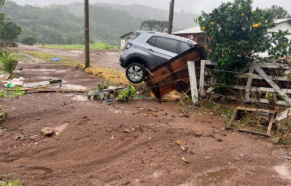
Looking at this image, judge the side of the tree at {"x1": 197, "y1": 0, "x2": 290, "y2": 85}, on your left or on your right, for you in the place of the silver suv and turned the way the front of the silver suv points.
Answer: on your right

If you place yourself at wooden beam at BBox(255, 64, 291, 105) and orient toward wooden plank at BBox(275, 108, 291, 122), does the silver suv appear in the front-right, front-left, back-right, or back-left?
back-right

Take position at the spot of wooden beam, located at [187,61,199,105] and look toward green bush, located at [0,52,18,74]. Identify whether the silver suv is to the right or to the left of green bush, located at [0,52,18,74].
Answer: right
